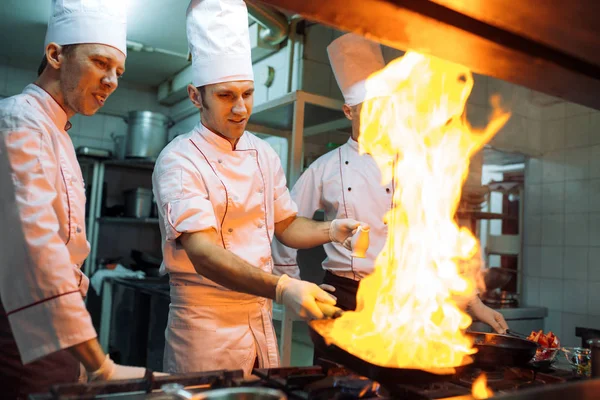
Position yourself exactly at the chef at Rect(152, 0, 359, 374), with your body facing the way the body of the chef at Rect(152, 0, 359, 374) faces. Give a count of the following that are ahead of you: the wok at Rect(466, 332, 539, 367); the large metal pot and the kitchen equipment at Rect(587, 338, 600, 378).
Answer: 2

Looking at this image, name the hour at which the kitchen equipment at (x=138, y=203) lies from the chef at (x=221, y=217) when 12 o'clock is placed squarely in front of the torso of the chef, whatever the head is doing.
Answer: The kitchen equipment is roughly at 7 o'clock from the chef.

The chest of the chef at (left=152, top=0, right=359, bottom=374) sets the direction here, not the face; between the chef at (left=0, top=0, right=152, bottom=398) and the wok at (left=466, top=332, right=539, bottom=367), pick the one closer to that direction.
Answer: the wok

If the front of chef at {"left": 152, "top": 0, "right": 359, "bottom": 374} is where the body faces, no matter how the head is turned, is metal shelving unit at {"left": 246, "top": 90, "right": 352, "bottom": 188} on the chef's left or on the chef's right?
on the chef's left

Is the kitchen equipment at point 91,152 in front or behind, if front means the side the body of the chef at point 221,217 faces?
behind

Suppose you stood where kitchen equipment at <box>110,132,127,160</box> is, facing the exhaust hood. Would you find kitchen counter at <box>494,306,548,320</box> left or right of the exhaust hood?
left

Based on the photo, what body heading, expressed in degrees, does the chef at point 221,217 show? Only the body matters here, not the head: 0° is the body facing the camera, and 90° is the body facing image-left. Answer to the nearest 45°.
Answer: approximately 315°

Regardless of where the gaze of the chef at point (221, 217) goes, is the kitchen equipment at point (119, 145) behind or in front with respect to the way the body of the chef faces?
behind

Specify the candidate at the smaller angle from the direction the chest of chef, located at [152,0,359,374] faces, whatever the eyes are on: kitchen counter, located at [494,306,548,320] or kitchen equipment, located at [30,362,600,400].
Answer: the kitchen equipment
